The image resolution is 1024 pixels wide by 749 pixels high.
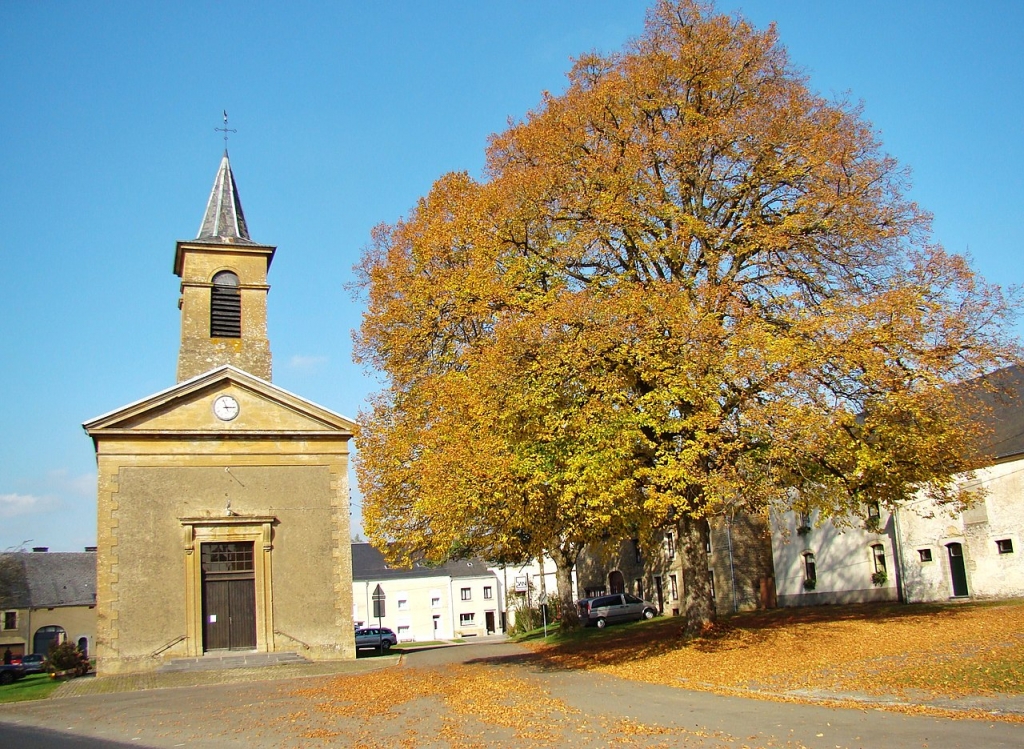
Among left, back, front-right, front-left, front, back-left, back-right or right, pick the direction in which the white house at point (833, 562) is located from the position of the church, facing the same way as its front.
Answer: left

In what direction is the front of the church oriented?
toward the camera

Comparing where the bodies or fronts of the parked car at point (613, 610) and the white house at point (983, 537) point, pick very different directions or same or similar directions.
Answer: very different directions

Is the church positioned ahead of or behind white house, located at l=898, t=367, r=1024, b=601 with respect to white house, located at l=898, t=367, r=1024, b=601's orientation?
ahead

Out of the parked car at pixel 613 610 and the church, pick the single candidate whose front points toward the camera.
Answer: the church

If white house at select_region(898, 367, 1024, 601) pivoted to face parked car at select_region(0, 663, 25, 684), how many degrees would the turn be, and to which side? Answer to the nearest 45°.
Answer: approximately 45° to its right

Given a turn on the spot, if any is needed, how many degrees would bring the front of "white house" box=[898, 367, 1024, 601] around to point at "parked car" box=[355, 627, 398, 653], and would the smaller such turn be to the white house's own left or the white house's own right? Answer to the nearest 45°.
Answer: approximately 45° to the white house's own right

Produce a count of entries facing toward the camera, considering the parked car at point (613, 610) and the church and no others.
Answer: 1
